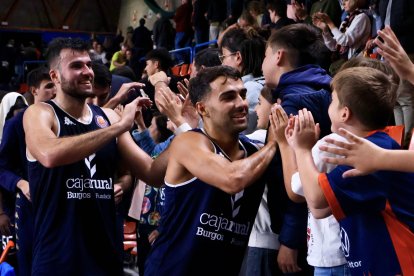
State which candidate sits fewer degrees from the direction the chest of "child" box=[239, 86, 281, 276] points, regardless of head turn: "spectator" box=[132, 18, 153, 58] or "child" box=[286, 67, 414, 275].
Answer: the spectator

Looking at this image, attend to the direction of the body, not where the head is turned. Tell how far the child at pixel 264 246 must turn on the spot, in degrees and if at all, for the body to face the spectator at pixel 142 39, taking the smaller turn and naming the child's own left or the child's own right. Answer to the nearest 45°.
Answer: approximately 90° to the child's own right

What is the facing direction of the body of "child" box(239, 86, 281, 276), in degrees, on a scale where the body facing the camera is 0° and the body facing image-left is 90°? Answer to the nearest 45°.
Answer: approximately 90°

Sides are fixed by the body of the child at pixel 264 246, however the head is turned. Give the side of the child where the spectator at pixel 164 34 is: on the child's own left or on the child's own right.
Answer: on the child's own right

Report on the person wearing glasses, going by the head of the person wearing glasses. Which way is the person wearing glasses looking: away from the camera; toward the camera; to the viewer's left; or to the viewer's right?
to the viewer's left

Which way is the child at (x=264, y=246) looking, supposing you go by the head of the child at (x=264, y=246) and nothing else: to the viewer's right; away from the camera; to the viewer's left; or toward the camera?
to the viewer's left

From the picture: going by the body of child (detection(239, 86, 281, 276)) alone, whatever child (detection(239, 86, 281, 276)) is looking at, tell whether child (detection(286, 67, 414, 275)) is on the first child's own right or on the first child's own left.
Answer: on the first child's own left

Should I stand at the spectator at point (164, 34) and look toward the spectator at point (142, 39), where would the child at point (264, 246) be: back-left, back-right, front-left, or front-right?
back-left
